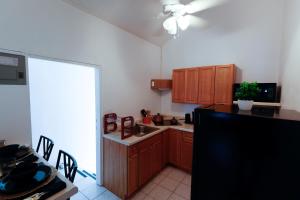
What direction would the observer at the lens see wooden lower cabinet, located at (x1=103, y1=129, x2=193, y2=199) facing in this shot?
facing the viewer and to the right of the viewer

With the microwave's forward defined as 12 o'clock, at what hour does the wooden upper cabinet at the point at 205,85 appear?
The wooden upper cabinet is roughly at 3 o'clock from the microwave.

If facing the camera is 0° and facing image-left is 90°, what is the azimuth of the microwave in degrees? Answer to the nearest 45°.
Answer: approximately 0°

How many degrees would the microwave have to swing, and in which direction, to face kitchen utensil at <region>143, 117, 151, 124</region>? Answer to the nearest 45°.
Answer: approximately 90° to its right

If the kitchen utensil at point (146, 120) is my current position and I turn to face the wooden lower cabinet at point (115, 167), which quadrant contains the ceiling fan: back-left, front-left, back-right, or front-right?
front-left

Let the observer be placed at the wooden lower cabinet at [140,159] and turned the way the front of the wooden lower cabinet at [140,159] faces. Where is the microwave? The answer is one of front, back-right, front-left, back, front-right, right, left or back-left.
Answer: front-left

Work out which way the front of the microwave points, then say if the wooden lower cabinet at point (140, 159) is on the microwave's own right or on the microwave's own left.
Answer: on the microwave's own right

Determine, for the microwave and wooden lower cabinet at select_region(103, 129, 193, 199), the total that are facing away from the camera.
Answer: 0
